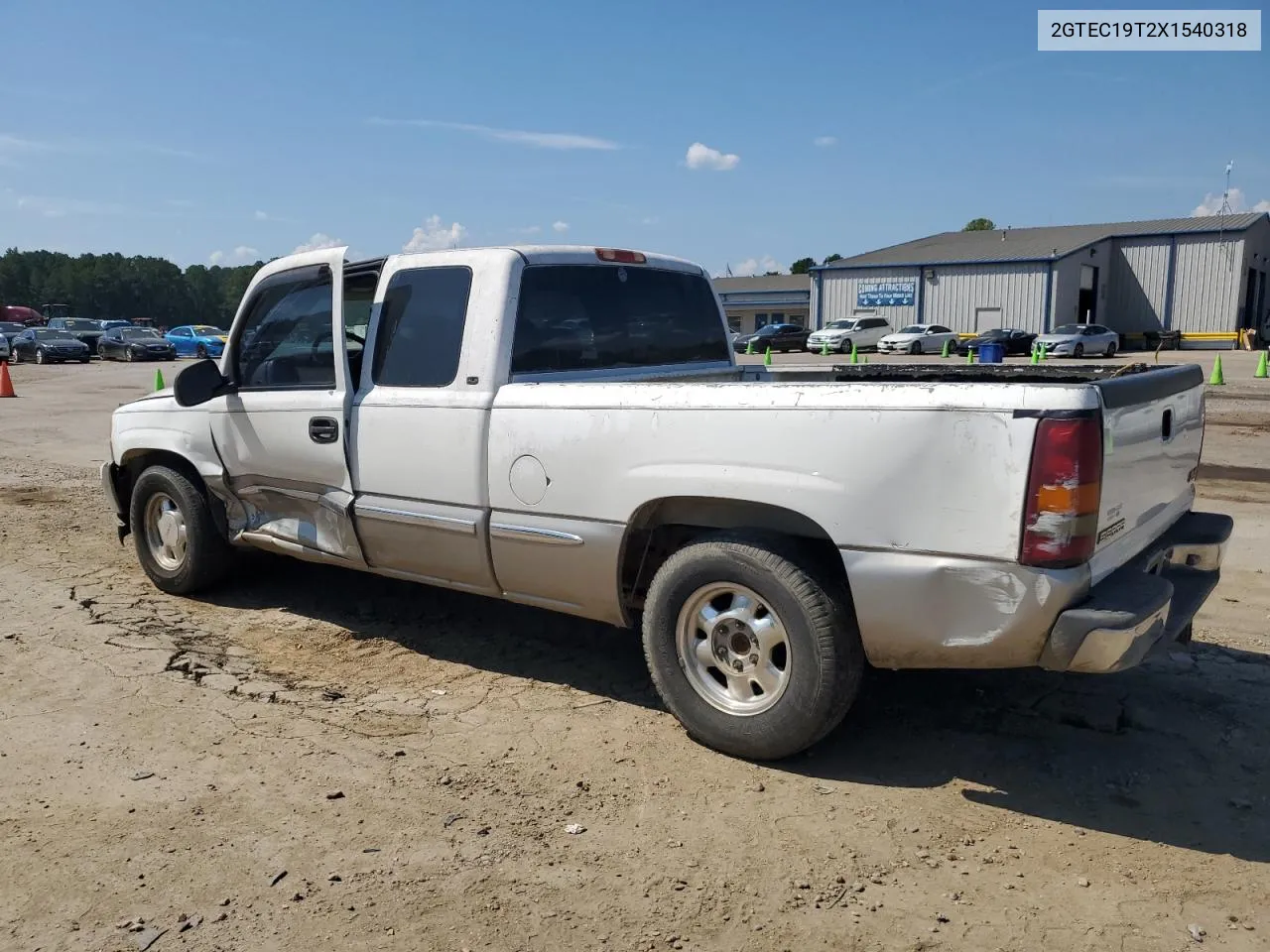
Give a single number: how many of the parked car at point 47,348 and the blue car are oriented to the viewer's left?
0

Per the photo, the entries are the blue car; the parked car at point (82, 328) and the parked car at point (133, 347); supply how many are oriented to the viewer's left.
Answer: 0

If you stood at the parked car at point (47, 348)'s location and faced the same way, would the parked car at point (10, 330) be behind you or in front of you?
behind

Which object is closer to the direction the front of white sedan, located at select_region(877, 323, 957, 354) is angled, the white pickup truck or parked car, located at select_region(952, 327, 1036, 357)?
the white pickup truck

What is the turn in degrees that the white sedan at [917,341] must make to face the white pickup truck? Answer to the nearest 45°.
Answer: approximately 45° to its left

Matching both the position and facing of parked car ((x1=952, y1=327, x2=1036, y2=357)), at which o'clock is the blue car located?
The blue car is roughly at 1 o'clock from the parked car.

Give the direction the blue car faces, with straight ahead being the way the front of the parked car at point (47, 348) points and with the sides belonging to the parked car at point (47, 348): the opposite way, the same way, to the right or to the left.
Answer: the same way

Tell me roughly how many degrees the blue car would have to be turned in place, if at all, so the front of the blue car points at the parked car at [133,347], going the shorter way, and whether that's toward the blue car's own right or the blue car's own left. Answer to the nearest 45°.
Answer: approximately 45° to the blue car's own right

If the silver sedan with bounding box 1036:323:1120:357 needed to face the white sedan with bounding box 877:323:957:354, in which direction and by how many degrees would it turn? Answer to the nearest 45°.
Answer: approximately 45° to its right

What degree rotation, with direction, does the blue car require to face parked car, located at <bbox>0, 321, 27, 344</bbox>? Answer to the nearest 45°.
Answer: approximately 135° to its right

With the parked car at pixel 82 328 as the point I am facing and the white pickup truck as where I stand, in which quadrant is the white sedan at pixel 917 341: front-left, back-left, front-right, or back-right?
front-right

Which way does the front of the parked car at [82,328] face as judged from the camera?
facing the viewer and to the right of the viewer

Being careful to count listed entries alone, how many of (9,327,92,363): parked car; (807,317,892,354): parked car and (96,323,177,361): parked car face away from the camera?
0

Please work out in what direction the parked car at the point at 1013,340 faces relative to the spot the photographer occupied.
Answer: facing the viewer and to the left of the viewer

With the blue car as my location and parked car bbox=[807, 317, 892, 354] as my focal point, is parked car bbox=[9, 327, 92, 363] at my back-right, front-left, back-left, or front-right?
back-right

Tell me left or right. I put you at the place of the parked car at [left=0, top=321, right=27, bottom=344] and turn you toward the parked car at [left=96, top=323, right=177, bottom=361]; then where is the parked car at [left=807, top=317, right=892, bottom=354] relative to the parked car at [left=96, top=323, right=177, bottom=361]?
left

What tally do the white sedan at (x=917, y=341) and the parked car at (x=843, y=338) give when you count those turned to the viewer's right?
0
